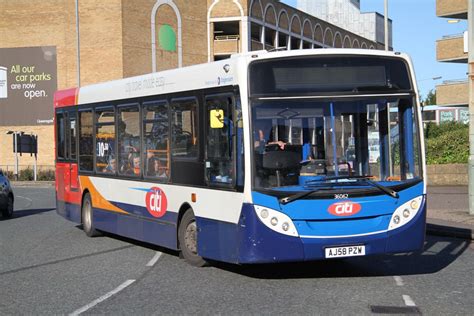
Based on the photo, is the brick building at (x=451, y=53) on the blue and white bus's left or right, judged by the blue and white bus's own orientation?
on its left

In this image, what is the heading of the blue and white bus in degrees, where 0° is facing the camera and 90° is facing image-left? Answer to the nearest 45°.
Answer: approximately 315°
